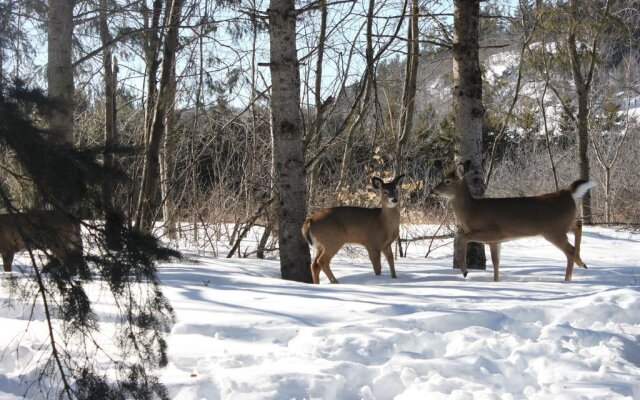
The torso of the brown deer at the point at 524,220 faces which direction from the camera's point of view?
to the viewer's left

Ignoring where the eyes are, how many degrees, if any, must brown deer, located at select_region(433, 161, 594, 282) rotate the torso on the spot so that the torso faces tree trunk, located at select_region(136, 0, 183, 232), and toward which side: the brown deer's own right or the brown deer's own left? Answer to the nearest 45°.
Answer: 0° — it already faces it

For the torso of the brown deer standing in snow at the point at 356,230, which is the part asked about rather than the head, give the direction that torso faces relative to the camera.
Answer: to the viewer's right

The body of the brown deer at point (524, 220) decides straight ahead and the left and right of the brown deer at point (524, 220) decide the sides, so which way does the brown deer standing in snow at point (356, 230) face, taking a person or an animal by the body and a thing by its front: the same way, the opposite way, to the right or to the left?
the opposite way

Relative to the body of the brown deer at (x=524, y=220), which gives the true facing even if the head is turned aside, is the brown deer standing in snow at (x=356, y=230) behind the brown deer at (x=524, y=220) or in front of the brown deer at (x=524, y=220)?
in front

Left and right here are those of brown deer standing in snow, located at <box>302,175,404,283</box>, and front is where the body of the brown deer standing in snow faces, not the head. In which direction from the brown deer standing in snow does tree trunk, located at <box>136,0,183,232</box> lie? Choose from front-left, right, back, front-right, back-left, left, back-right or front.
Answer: back-left

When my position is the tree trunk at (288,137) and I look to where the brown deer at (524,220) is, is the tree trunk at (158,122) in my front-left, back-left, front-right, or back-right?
back-left

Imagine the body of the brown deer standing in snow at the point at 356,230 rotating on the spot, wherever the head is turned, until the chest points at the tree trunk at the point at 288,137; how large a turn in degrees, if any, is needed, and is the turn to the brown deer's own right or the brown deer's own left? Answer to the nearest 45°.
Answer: approximately 135° to the brown deer's own right
